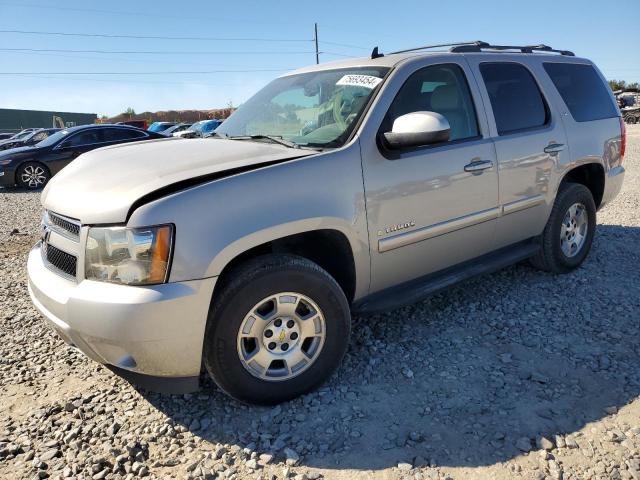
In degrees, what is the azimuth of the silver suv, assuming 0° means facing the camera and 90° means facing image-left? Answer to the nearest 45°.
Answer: approximately 45°

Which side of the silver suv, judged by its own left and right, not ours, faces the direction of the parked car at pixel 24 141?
right

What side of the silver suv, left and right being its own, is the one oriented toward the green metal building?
right
